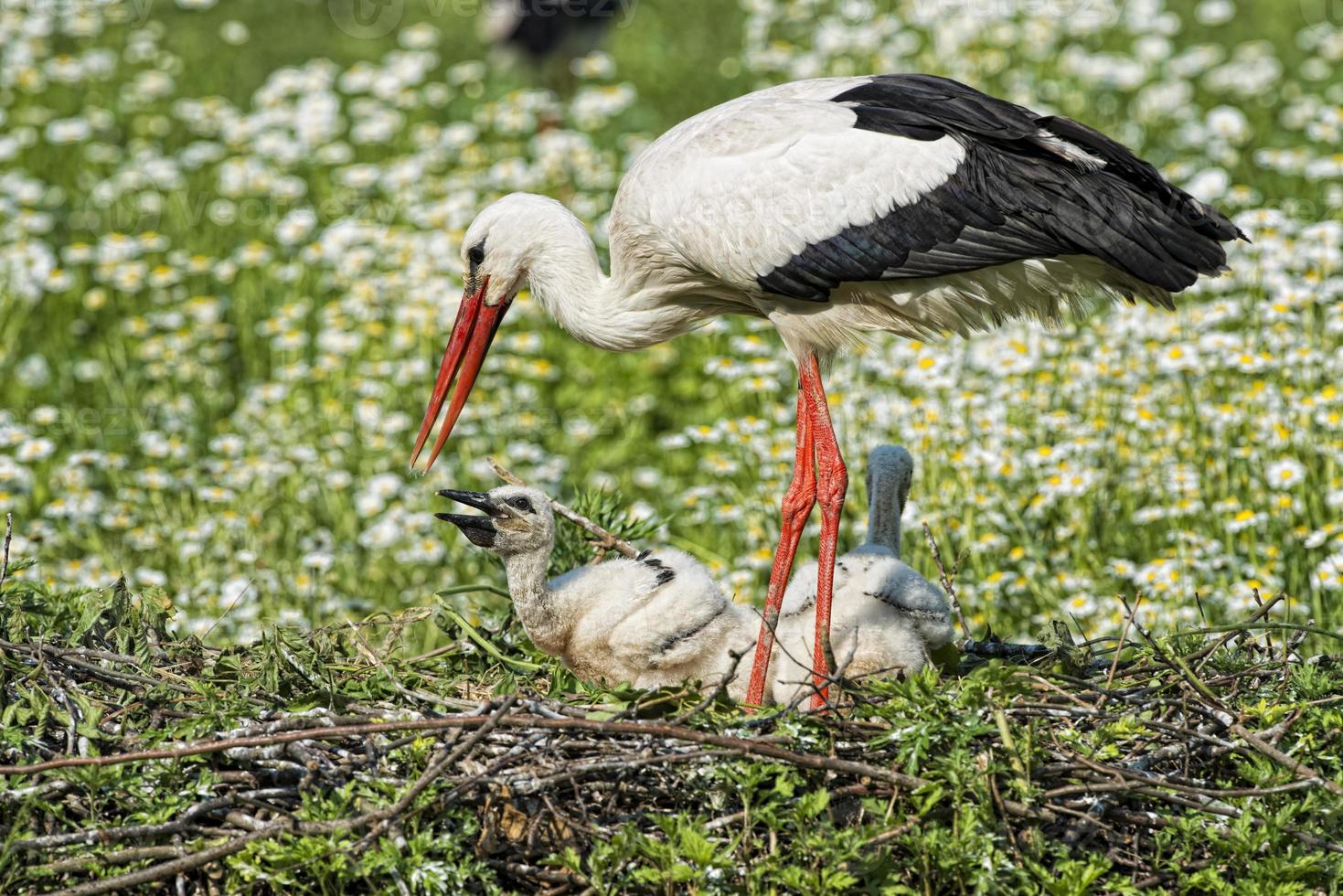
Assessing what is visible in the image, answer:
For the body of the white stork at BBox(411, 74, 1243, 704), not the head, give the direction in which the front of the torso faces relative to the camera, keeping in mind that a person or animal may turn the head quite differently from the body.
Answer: to the viewer's left

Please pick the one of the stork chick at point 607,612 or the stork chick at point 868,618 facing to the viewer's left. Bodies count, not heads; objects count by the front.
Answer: the stork chick at point 607,612

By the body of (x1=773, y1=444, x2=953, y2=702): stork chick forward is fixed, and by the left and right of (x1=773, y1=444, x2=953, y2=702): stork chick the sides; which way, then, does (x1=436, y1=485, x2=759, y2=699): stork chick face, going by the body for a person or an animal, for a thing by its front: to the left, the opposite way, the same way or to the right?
to the left

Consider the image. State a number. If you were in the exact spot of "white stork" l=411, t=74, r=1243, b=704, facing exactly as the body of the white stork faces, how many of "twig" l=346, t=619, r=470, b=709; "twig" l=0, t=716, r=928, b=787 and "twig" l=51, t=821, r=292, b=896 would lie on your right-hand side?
0

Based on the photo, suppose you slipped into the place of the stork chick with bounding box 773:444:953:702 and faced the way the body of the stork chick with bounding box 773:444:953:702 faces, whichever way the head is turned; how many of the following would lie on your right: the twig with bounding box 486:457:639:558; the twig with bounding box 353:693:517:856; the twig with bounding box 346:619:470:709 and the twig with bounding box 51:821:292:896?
0

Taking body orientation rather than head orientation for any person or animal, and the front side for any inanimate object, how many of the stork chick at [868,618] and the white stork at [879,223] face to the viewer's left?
1

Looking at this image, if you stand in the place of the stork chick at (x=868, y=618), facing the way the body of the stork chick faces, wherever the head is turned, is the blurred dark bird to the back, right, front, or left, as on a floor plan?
front

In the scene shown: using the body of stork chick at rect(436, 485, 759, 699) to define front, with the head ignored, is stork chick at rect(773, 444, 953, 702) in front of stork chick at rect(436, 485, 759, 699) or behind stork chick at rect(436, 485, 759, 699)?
behind

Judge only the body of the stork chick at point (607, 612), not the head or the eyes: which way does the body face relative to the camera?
to the viewer's left

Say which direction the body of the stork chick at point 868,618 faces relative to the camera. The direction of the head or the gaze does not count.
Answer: away from the camera

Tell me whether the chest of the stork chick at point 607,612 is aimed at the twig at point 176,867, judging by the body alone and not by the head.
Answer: no

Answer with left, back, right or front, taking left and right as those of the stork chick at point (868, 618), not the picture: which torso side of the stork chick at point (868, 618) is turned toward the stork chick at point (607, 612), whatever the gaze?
left

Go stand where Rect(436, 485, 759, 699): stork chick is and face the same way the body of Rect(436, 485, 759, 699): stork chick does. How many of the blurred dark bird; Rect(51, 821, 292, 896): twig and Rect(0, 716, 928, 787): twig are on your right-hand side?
1

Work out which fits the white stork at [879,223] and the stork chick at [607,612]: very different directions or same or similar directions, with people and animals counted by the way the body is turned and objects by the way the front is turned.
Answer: same or similar directions

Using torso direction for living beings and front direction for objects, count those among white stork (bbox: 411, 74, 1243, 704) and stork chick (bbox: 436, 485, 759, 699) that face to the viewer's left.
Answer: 2
